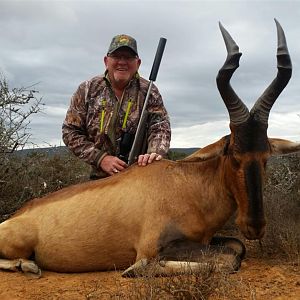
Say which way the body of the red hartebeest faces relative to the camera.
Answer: to the viewer's right

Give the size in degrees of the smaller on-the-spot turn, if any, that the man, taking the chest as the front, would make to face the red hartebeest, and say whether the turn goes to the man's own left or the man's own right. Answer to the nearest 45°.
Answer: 0° — they already face it

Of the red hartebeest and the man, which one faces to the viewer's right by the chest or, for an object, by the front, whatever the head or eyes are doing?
the red hartebeest

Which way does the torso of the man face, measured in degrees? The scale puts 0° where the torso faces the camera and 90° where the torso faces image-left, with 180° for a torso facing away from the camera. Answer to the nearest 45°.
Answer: approximately 0°

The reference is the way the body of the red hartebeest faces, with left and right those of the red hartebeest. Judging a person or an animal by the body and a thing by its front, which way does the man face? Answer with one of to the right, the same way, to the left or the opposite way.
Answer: to the right

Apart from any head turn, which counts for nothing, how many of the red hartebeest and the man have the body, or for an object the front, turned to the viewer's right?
1

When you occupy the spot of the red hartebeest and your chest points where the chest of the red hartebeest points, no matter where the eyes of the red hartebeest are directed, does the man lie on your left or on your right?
on your left
